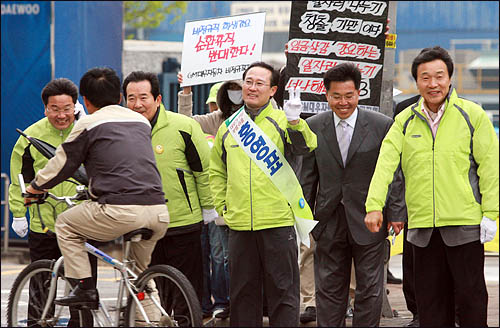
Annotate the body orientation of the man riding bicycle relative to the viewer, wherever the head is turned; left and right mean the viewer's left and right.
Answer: facing away from the viewer and to the left of the viewer

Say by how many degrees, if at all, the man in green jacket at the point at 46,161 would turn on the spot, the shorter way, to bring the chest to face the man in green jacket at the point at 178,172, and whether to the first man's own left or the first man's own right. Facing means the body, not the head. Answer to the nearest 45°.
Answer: approximately 45° to the first man's own left

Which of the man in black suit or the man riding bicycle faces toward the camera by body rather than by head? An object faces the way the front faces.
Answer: the man in black suit

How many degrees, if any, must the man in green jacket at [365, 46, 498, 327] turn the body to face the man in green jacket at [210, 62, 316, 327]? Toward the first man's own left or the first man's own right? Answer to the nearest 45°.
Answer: approximately 90° to the first man's own right

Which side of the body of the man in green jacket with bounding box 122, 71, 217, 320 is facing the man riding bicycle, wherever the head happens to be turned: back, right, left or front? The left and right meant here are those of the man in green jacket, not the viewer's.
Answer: front

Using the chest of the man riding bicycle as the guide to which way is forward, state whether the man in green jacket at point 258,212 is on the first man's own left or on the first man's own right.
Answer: on the first man's own right

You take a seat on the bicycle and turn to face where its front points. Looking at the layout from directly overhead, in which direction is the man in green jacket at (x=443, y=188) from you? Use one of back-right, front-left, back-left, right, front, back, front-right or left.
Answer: back-right

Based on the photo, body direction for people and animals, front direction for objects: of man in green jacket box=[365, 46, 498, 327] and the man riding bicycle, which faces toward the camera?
the man in green jacket

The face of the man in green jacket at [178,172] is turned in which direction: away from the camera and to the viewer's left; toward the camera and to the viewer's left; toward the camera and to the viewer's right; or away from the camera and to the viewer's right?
toward the camera and to the viewer's left

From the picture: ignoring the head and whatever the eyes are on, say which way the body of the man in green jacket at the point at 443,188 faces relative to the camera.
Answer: toward the camera

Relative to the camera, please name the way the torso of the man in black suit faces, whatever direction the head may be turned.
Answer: toward the camera

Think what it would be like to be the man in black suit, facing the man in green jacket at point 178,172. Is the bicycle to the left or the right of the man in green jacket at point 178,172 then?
left

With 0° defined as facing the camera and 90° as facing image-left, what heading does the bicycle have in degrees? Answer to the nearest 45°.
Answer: approximately 135°

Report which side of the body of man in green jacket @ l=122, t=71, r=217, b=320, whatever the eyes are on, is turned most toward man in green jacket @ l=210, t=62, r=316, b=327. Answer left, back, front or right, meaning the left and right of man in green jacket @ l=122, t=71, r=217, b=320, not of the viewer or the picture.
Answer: left

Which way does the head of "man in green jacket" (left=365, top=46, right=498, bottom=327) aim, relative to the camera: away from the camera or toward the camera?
toward the camera

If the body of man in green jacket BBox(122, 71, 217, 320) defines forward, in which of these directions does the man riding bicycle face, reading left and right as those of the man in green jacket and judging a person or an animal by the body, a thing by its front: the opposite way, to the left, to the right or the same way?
to the right

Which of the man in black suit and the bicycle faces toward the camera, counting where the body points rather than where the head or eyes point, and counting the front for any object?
the man in black suit

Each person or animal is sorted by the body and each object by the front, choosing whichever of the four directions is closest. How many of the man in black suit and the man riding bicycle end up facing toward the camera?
1

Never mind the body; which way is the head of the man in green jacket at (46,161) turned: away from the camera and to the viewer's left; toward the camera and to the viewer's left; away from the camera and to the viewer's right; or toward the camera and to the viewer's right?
toward the camera and to the viewer's right

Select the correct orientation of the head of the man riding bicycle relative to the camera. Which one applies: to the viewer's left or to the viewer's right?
to the viewer's left
